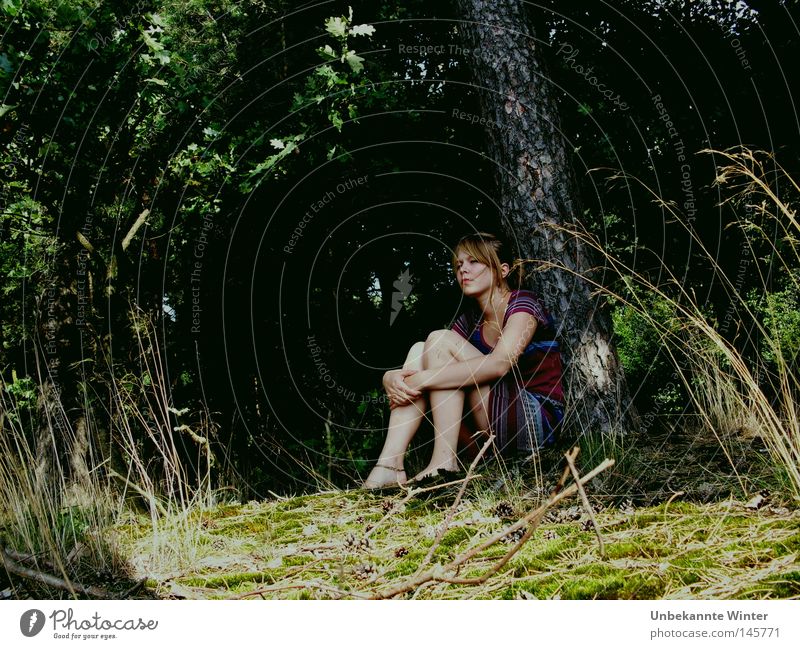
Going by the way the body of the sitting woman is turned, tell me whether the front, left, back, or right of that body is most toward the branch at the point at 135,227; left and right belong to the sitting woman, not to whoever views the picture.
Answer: right

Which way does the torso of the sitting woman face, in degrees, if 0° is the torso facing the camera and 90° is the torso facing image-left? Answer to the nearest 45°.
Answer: approximately 45°
